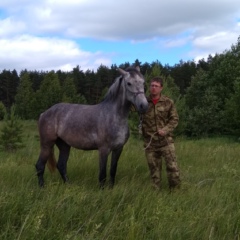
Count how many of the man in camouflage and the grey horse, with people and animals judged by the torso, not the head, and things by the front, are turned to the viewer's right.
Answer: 1

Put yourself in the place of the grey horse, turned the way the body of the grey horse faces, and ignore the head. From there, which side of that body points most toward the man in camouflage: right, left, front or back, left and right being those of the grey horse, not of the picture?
front

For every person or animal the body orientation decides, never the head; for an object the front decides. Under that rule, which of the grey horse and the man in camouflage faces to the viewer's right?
the grey horse

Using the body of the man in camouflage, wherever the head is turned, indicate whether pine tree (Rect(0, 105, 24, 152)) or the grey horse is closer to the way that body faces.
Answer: the grey horse

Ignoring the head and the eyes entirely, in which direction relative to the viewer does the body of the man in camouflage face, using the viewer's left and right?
facing the viewer and to the left of the viewer

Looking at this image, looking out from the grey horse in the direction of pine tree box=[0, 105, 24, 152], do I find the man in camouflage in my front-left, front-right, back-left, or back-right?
back-right

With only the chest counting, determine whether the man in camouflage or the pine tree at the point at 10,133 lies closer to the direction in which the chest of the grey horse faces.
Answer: the man in camouflage

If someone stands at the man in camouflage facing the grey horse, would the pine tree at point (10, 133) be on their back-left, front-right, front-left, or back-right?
front-right

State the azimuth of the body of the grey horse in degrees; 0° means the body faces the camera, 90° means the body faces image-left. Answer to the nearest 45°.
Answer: approximately 270°
